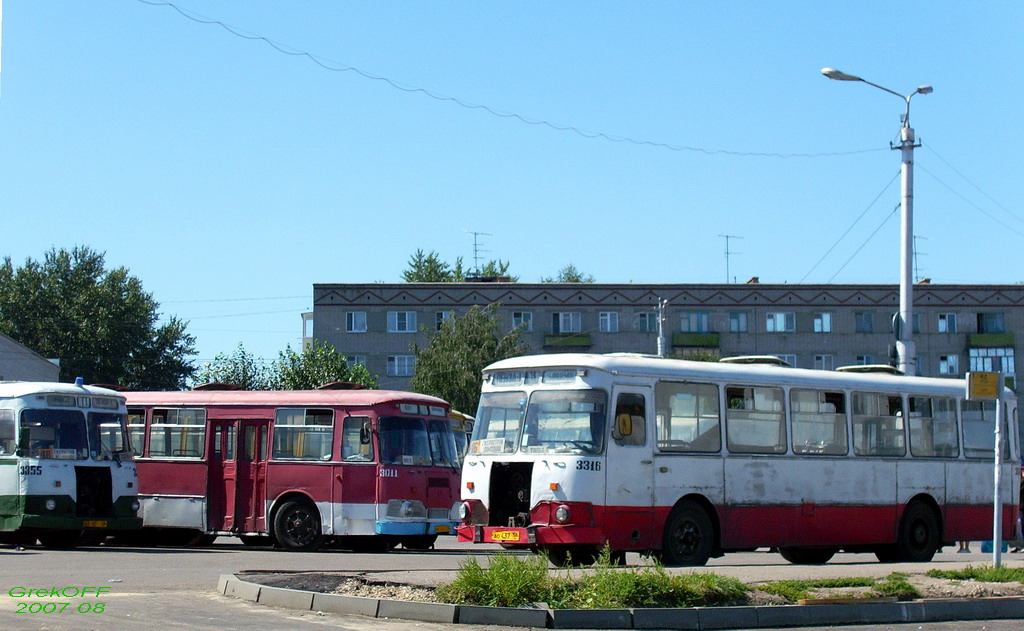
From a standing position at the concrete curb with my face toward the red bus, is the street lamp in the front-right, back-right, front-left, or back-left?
front-right

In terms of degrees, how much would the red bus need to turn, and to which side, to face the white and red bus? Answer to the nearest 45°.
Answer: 0° — it already faces it

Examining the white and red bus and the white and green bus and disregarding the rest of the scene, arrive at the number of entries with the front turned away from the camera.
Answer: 0

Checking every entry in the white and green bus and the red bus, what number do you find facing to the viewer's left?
0

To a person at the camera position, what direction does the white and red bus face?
facing the viewer and to the left of the viewer

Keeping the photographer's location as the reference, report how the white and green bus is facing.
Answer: facing the viewer and to the right of the viewer

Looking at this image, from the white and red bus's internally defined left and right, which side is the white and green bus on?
on its right

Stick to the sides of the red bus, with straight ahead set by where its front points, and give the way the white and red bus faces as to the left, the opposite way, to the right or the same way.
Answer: to the right

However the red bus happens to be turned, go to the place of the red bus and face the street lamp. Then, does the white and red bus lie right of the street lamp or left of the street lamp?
right

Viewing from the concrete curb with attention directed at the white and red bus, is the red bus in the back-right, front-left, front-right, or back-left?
front-left

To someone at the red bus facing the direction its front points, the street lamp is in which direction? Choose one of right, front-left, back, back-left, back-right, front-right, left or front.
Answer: front-left
